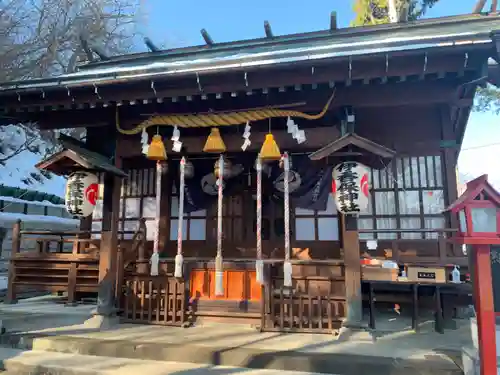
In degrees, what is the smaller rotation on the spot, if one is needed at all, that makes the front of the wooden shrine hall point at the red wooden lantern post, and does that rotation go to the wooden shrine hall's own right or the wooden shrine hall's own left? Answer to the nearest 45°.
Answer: approximately 45° to the wooden shrine hall's own left

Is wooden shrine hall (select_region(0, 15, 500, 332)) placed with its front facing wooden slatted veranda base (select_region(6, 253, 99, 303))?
no

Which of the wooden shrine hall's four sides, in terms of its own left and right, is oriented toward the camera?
front

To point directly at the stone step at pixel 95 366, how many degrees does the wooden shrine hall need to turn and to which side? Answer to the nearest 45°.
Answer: approximately 45° to its right
